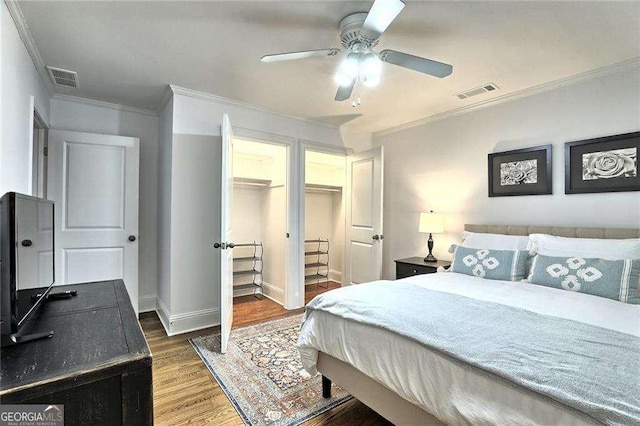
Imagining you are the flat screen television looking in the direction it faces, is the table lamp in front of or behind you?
in front

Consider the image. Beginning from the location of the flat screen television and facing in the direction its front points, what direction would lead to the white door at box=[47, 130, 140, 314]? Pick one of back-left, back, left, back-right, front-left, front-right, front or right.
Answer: left

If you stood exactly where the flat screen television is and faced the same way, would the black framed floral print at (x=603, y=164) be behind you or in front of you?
in front

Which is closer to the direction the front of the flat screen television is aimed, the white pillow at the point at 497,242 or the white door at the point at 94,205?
the white pillow

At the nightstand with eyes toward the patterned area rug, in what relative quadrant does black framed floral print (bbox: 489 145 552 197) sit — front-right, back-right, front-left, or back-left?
back-left

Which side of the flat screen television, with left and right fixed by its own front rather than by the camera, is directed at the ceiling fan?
front

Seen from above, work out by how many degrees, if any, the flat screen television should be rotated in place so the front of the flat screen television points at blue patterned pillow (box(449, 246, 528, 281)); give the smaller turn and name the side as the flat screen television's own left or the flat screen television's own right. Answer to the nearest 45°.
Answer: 0° — it already faces it

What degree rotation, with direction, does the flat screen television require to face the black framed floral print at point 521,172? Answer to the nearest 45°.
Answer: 0° — it already faces it

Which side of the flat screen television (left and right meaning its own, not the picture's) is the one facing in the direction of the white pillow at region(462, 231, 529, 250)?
front

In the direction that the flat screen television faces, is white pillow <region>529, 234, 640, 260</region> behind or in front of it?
in front

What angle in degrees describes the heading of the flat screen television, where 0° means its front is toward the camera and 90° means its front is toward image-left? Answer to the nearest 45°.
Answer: approximately 270°

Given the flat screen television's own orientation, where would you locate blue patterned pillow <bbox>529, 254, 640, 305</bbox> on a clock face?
The blue patterned pillow is roughly at 1 o'clock from the flat screen television.
